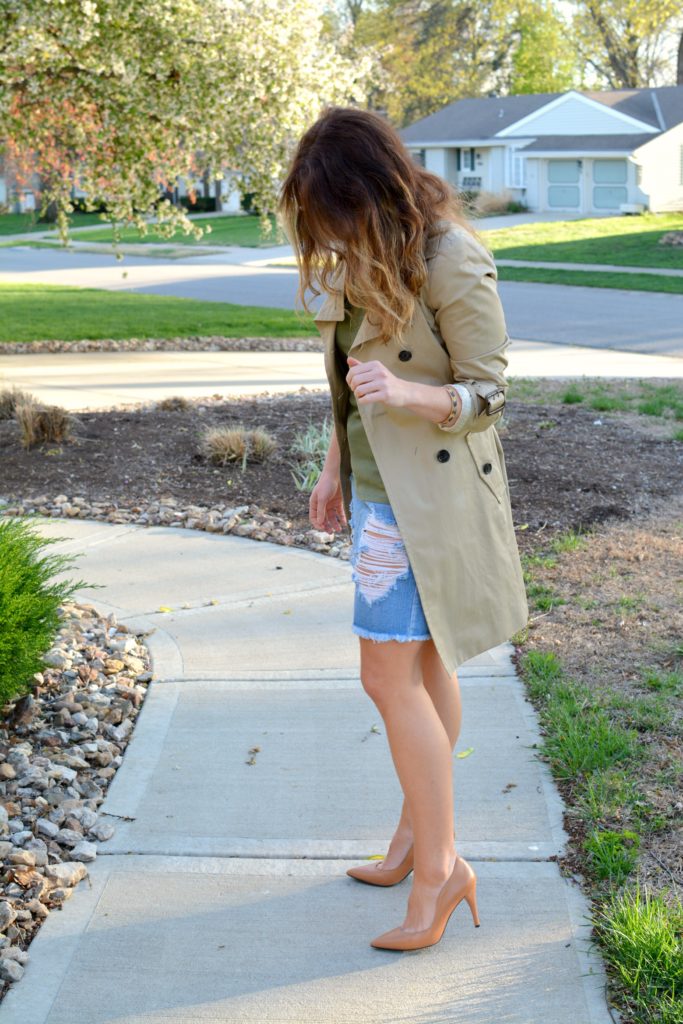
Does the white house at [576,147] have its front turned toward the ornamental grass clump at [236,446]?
yes

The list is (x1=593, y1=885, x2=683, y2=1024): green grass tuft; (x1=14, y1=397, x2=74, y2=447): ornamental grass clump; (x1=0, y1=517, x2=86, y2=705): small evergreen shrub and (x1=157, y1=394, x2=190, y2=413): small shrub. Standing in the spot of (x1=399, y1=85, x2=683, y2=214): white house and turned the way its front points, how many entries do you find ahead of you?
4

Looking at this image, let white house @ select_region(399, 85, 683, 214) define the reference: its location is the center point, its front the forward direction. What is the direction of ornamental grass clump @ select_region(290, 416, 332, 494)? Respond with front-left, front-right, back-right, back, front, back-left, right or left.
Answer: front

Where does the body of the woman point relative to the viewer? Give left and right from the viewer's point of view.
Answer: facing the viewer and to the left of the viewer

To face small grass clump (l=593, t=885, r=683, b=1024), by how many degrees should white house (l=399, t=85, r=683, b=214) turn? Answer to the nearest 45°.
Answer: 0° — it already faces it

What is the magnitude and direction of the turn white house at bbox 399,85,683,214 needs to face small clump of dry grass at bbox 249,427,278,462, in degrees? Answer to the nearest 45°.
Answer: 0° — it already faces it

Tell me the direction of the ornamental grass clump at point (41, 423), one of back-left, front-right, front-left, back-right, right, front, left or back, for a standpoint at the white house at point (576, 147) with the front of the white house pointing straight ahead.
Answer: front

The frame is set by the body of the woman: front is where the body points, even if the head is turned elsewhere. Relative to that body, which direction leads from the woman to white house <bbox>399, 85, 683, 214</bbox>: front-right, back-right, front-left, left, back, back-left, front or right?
back-right

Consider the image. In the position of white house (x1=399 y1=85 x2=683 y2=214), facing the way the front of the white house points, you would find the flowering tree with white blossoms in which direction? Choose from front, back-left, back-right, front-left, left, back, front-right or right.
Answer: front

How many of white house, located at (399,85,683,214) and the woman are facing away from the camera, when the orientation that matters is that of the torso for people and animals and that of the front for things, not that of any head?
0

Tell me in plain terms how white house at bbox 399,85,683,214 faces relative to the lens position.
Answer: facing the viewer
